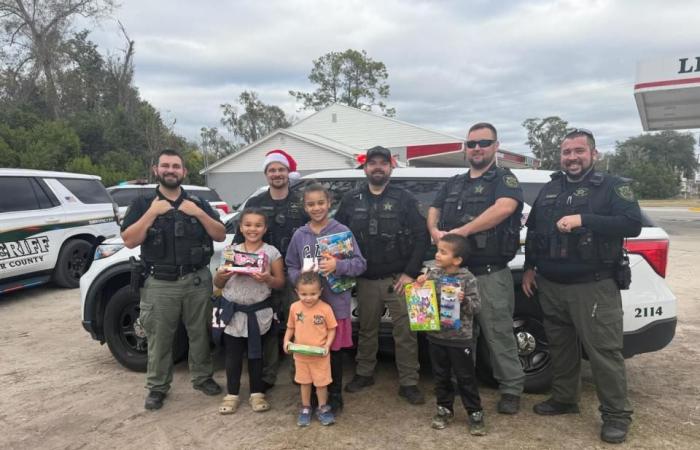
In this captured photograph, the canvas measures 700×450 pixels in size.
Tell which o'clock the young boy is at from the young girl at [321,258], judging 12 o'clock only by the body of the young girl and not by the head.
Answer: The young boy is roughly at 10 o'clock from the young girl.

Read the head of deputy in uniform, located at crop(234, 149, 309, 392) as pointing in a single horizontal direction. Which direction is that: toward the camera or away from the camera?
toward the camera

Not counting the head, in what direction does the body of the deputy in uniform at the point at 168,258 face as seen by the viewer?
toward the camera

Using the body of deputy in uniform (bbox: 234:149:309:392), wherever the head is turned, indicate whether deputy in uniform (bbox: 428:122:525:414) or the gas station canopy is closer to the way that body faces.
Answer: the deputy in uniform

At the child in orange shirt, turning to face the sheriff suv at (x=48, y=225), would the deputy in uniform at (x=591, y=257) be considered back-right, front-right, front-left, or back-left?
back-right

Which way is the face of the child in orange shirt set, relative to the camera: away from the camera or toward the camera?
toward the camera

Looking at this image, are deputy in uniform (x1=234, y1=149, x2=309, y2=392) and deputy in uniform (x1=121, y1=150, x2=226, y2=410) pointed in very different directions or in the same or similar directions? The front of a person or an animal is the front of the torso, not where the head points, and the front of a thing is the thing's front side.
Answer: same or similar directions

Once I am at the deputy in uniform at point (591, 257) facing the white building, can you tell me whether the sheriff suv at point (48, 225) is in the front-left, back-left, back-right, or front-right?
front-left

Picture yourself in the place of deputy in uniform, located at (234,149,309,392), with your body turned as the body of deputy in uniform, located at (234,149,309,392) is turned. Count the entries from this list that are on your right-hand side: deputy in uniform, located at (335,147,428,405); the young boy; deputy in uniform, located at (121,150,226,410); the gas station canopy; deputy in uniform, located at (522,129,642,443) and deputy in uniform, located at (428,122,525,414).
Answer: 1

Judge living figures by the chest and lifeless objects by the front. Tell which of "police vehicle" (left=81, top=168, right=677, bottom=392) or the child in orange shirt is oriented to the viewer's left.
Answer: the police vehicle

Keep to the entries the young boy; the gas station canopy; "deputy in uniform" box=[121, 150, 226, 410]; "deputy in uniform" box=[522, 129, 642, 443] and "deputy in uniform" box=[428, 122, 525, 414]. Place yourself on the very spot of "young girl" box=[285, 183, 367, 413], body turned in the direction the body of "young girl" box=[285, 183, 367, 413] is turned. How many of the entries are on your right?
1

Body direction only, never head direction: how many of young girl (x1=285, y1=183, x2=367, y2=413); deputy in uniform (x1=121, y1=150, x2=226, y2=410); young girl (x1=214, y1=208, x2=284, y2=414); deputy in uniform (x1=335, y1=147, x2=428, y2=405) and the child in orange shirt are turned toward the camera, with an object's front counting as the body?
5

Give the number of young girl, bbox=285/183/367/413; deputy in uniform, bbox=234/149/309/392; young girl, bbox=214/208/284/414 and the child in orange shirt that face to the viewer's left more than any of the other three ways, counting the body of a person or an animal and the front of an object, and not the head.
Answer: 0

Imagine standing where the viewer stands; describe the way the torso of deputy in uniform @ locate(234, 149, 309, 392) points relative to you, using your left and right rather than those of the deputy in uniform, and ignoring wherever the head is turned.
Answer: facing the viewer

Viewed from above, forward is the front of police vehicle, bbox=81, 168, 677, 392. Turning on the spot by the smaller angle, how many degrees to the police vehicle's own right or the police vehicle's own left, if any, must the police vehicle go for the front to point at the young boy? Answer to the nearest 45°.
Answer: approximately 45° to the police vehicle's own left

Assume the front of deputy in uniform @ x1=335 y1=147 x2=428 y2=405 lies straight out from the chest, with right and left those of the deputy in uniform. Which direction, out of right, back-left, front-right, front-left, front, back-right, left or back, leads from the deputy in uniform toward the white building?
back
